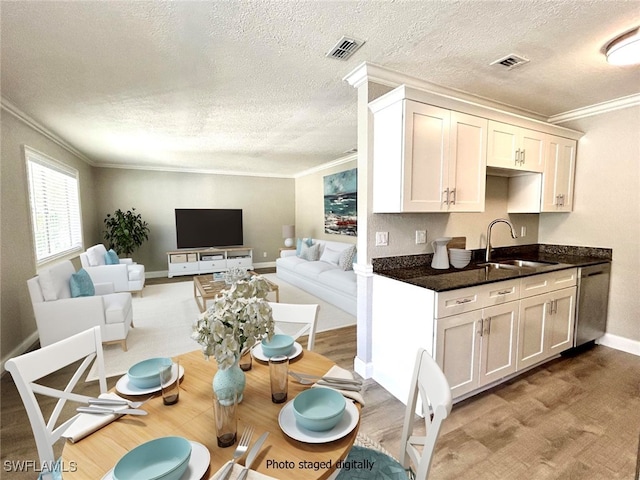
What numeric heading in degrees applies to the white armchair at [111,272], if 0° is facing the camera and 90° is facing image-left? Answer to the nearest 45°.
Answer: approximately 270°

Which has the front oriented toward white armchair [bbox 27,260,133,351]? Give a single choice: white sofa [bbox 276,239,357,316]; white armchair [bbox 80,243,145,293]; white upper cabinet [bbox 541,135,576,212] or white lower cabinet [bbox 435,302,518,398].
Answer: white sofa [bbox 276,239,357,316]

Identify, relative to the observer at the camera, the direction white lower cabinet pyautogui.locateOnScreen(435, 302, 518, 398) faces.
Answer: facing the viewer and to the right of the viewer

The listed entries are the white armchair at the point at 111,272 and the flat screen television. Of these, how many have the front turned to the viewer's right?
1

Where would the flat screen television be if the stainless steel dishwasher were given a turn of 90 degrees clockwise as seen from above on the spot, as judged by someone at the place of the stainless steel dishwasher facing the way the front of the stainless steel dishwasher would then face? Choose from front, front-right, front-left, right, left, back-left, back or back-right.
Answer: front-right

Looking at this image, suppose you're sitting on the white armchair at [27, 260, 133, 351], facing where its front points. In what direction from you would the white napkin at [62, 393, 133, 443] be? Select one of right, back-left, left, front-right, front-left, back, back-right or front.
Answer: right

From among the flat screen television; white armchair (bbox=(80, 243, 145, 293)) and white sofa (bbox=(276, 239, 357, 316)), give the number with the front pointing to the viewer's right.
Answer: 1

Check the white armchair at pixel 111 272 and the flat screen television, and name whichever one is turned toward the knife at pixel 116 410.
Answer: the flat screen television

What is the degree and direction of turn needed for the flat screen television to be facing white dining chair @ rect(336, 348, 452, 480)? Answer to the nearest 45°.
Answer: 0° — it already faces it

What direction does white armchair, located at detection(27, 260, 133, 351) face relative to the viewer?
to the viewer's right

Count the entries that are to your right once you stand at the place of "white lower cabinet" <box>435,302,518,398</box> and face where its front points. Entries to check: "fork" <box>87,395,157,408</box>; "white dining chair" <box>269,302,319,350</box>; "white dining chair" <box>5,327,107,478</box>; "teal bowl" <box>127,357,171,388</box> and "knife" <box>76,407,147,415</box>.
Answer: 5

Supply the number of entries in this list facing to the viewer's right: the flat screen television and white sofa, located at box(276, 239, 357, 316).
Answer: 0

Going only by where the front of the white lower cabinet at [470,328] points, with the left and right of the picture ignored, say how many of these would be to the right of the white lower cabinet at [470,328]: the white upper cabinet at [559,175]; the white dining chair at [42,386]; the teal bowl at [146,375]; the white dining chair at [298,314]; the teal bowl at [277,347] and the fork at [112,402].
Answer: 5

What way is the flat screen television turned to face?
toward the camera

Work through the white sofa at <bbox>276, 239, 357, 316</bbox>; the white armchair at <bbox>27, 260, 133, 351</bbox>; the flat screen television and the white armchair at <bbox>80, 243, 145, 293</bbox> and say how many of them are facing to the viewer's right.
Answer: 2
